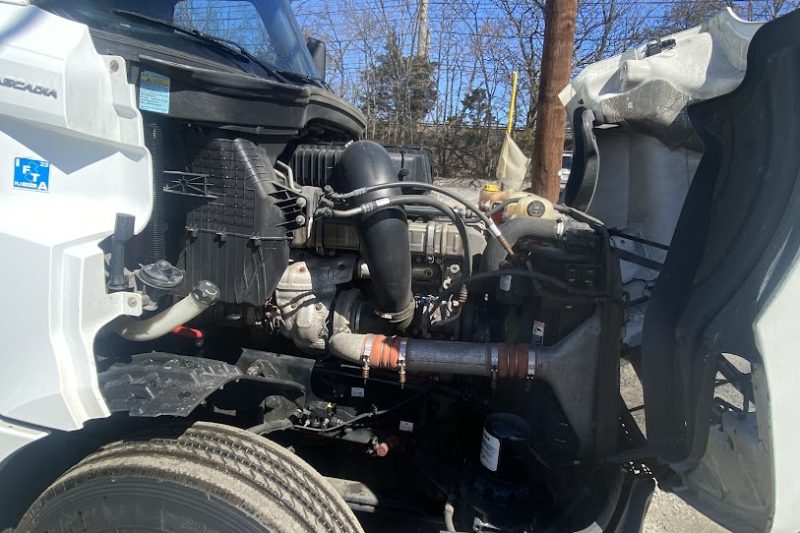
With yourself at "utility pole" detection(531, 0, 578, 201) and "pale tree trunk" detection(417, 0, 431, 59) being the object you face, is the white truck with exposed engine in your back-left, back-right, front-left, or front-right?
back-left

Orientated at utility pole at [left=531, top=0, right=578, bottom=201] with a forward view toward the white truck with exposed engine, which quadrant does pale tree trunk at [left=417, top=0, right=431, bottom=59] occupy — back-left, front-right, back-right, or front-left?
back-right

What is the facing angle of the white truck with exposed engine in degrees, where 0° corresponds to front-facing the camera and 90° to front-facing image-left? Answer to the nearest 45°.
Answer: approximately 270°
